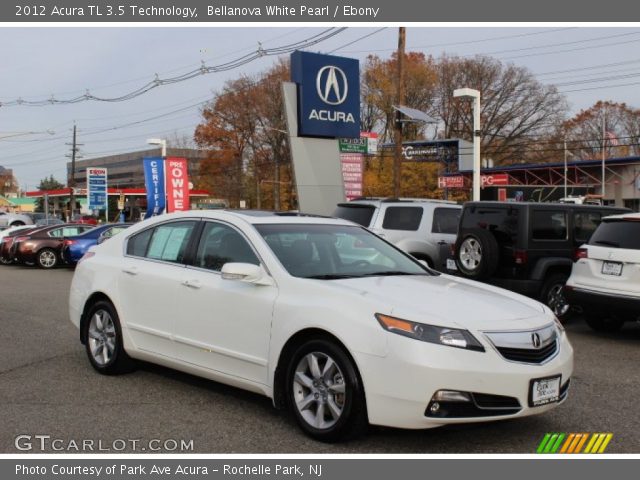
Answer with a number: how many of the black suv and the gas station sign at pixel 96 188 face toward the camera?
1

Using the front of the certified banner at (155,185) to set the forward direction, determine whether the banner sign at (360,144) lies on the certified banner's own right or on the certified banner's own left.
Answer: on the certified banner's own left

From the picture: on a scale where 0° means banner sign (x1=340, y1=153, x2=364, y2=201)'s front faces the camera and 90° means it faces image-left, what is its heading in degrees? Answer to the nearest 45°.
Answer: approximately 0°

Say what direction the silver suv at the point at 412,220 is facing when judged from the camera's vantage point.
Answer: facing away from the viewer and to the right of the viewer

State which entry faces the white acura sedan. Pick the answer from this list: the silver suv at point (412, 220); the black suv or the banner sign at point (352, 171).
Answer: the banner sign

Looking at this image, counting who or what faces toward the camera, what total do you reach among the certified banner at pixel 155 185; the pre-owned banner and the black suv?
2

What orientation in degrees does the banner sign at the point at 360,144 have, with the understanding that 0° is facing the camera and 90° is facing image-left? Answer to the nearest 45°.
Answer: approximately 0°

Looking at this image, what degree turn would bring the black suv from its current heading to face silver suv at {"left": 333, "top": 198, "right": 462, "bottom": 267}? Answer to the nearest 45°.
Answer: approximately 90° to its left

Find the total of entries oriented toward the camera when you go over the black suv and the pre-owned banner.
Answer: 1
